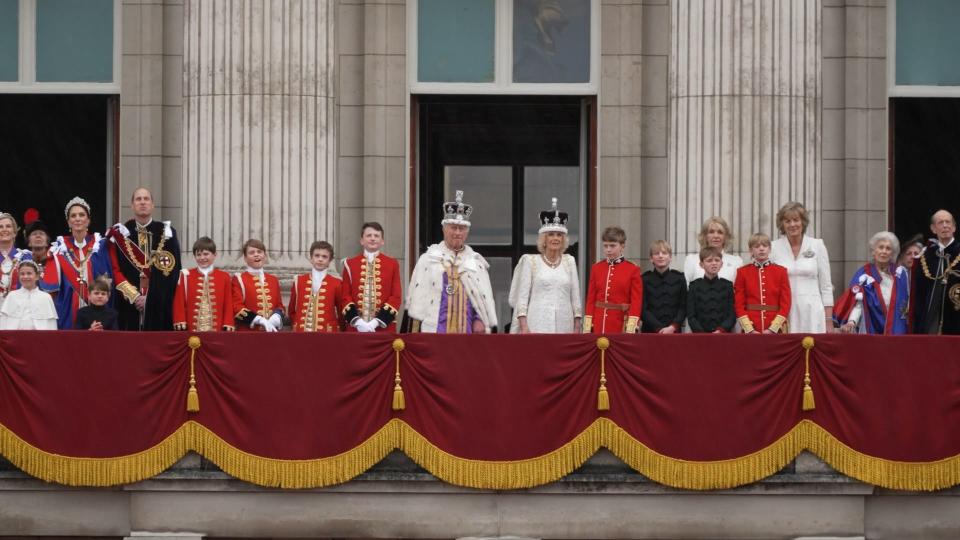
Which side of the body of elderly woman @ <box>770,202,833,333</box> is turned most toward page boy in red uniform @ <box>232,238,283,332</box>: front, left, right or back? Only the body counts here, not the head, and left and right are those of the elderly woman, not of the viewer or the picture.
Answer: right

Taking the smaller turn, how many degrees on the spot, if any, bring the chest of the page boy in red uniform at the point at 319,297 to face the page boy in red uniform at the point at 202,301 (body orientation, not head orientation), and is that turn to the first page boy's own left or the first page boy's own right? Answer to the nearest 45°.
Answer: approximately 90° to the first page boy's own right
